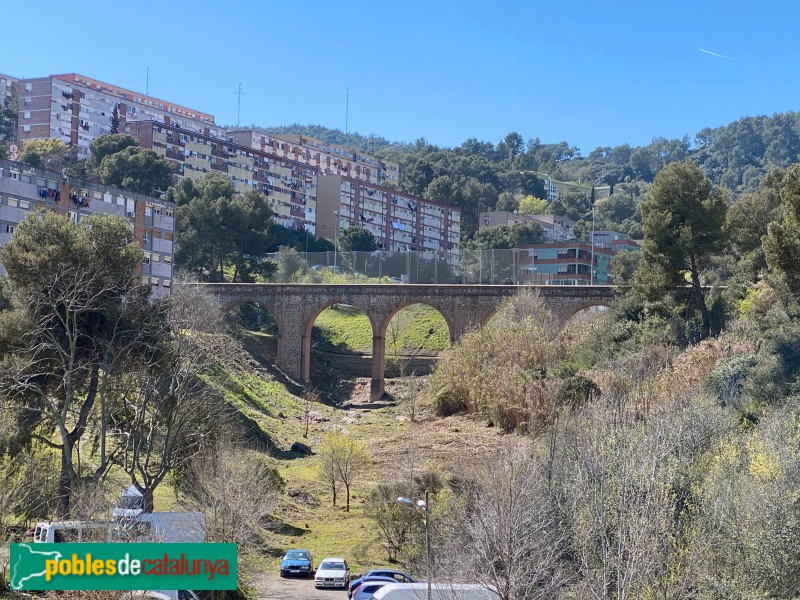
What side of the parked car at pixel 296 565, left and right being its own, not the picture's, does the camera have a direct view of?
front

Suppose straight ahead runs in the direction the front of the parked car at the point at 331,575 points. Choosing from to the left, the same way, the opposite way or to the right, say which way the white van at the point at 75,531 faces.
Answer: to the right

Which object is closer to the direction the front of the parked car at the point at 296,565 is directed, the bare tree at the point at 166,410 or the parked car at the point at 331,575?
the parked car

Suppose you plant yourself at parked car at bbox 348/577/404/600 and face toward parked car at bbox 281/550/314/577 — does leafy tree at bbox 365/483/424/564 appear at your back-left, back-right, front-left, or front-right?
front-right

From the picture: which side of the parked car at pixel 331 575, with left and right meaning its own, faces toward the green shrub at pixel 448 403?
back

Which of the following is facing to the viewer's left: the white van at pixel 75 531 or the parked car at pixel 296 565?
the white van

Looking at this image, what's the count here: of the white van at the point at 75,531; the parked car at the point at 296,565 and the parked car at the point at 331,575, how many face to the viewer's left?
1

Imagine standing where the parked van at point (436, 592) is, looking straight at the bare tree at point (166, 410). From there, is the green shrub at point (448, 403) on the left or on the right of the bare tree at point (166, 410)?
right

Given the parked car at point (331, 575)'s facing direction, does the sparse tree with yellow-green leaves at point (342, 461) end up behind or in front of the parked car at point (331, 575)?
behind

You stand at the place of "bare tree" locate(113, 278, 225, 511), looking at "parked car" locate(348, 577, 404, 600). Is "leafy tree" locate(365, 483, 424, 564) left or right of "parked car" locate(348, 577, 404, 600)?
left

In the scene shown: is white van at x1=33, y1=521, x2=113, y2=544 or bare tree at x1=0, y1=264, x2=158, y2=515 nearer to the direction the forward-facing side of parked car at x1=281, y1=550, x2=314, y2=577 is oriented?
the white van

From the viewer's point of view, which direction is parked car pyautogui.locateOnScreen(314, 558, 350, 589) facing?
toward the camera

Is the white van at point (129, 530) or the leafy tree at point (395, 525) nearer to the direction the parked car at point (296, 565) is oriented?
the white van

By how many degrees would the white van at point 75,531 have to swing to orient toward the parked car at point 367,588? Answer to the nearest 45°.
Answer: approximately 180°
